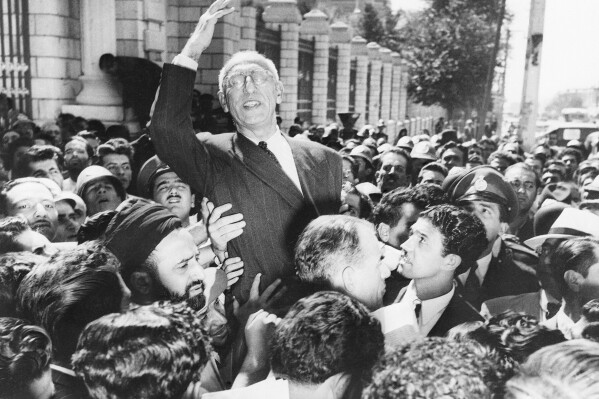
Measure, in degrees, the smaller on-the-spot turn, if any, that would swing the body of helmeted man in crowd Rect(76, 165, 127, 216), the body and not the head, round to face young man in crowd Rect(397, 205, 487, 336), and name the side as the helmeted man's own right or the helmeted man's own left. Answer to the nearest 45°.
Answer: approximately 45° to the helmeted man's own left

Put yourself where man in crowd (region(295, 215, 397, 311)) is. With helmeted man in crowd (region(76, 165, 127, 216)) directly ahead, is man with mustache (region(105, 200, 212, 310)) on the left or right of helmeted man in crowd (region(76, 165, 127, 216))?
left

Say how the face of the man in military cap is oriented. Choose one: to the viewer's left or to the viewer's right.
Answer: to the viewer's left

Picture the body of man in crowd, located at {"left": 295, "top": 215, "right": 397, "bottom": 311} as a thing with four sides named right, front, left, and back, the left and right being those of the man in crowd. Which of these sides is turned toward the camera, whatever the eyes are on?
right

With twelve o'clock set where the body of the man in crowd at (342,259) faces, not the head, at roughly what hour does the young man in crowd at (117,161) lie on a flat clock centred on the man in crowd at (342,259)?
the young man in crowd at (117,161) is roughly at 8 o'clock from the man in crowd at (342,259).

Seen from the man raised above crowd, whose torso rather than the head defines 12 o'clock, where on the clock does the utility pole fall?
The utility pole is roughly at 7 o'clock from the man raised above crowd.

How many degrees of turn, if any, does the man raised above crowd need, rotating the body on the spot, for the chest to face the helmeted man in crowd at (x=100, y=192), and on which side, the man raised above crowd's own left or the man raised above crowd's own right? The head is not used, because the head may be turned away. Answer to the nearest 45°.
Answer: approximately 135° to the man raised above crowd's own right

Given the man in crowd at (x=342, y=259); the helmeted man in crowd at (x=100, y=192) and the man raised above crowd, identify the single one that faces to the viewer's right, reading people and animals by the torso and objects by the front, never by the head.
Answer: the man in crowd at (x=342, y=259)

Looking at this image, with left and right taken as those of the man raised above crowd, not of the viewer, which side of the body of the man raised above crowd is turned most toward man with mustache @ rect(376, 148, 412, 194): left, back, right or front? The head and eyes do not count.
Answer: back

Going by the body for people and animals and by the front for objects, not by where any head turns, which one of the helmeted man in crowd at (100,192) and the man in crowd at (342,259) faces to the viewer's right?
the man in crowd at (342,259)
